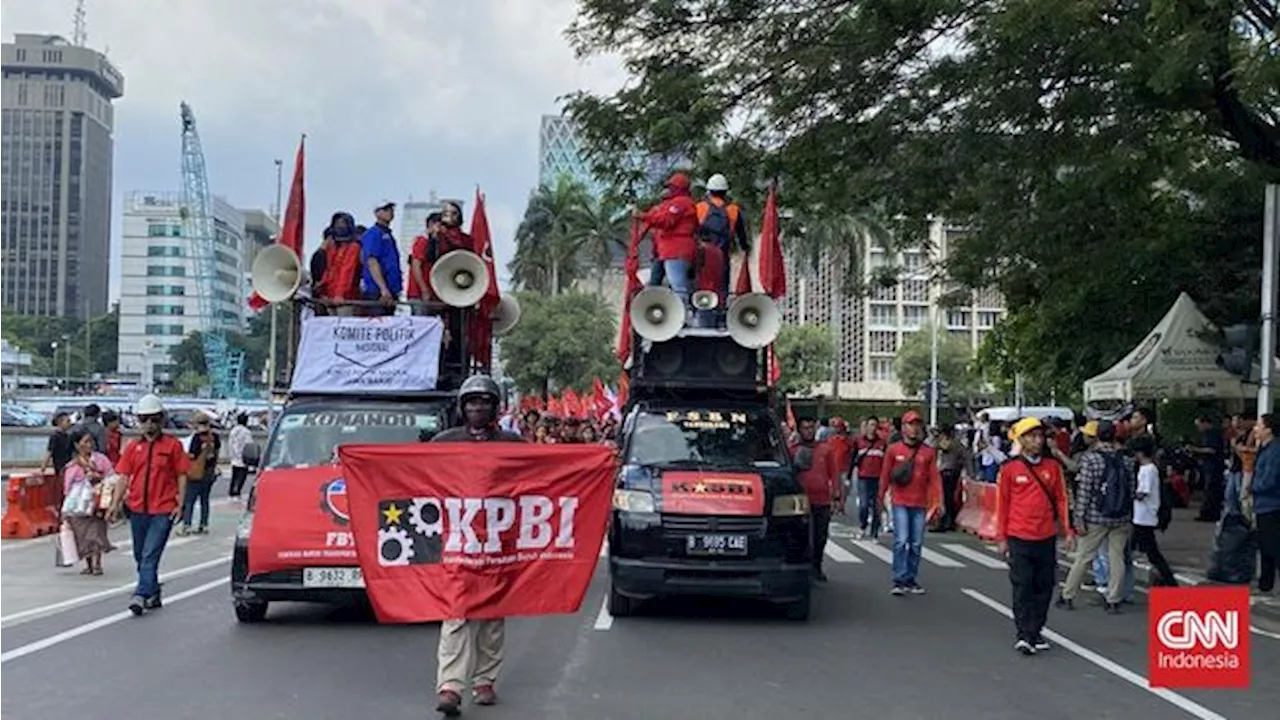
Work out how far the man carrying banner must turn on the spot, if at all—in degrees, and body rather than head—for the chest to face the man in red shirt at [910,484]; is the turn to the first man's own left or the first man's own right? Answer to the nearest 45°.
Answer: approximately 135° to the first man's own left

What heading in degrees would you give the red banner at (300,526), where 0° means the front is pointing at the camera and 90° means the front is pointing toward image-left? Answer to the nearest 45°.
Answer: approximately 0°

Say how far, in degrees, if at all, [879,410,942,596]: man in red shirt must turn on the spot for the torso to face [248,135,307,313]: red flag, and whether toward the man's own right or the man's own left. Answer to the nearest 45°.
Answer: approximately 90° to the man's own right
